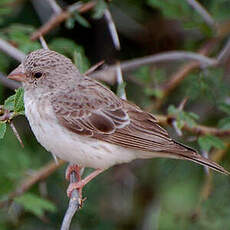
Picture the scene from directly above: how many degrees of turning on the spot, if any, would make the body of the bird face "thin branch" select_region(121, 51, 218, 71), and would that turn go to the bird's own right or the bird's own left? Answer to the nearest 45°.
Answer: approximately 135° to the bird's own right

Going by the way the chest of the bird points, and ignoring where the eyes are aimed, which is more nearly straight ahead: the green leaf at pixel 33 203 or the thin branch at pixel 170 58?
the green leaf

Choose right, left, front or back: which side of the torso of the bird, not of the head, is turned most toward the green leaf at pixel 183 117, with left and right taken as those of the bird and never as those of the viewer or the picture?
back

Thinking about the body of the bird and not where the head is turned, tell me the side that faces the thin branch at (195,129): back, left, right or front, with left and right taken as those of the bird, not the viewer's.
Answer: back

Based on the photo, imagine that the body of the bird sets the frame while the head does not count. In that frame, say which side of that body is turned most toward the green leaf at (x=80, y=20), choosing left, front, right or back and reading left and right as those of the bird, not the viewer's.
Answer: right

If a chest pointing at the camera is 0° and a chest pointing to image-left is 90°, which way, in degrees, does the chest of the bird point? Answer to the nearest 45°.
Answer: approximately 90°

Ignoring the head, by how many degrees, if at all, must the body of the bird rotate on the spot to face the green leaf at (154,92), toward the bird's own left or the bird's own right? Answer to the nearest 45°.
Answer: approximately 135° to the bird's own right

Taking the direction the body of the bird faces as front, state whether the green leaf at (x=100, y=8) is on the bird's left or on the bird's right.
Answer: on the bird's right

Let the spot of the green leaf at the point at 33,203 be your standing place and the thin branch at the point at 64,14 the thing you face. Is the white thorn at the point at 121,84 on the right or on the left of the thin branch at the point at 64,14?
right

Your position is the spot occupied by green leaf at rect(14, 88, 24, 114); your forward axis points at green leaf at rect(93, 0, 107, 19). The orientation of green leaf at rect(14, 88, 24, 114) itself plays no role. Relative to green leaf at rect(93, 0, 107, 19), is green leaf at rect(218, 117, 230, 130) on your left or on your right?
right
